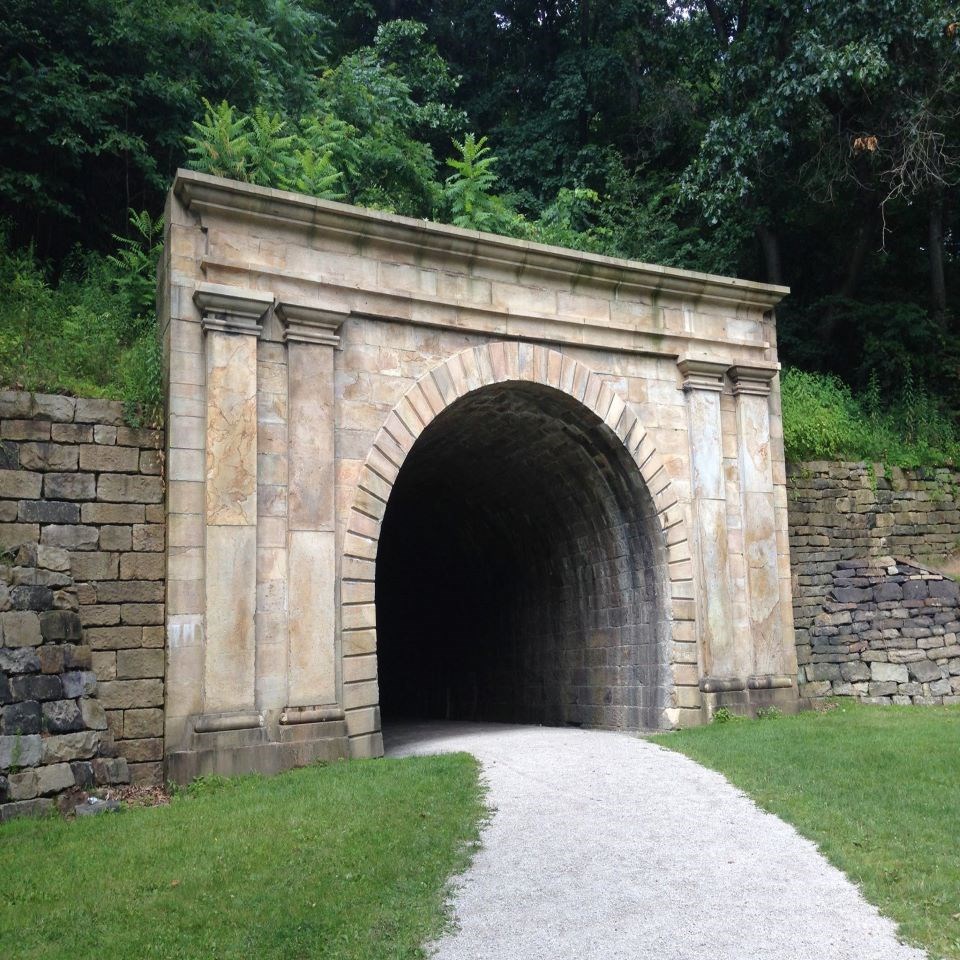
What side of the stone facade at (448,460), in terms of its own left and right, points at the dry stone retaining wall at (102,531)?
right

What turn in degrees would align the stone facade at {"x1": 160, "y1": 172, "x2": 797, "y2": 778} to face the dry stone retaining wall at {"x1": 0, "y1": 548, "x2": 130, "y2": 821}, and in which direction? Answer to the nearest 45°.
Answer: approximately 90° to its right

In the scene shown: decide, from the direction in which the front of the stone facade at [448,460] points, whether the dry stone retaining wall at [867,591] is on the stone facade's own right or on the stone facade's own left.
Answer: on the stone facade's own left

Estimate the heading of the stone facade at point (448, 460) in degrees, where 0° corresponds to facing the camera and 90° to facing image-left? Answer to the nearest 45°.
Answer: approximately 315°
